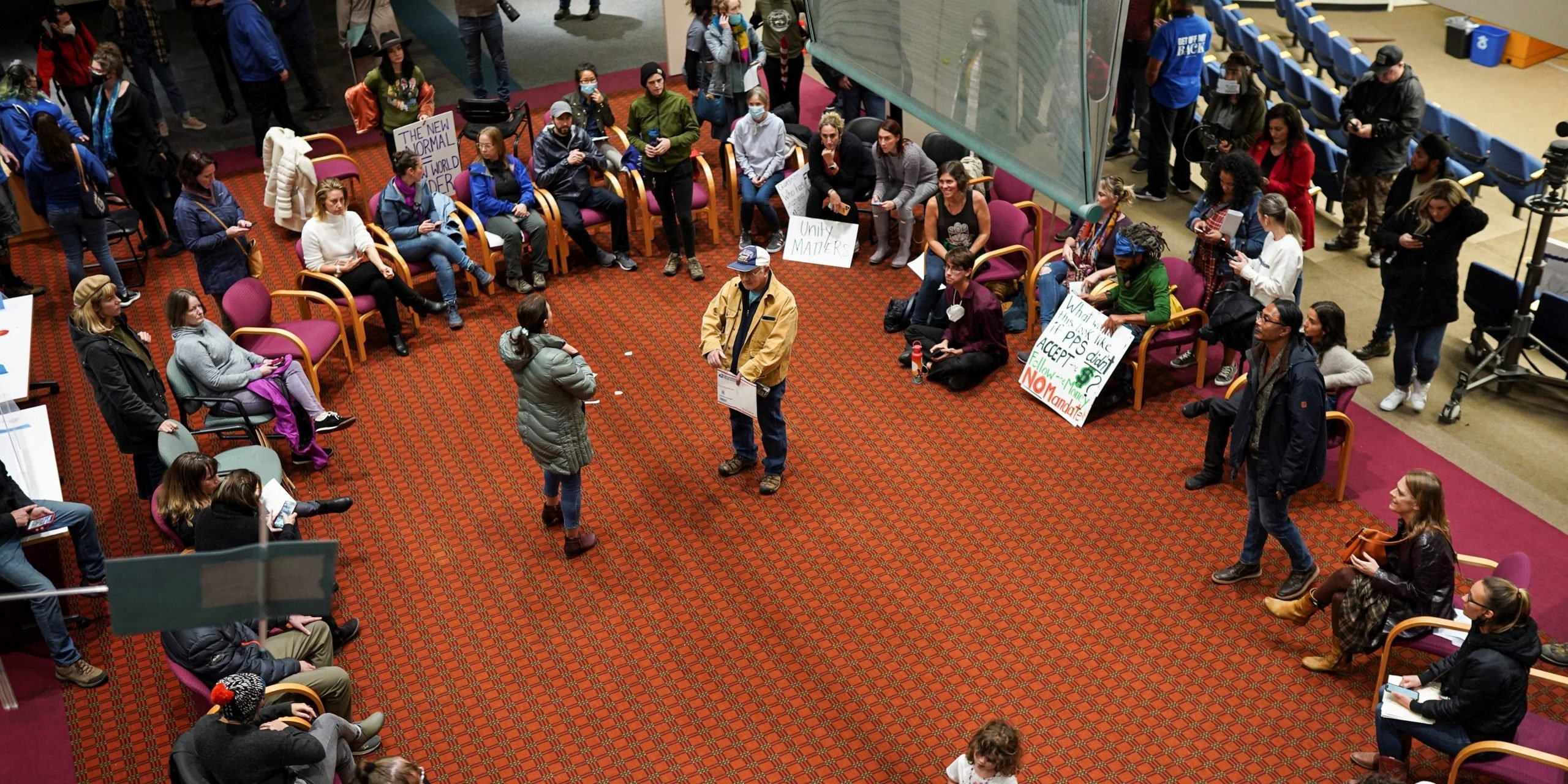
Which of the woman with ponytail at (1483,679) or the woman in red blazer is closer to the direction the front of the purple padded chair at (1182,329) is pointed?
the woman with ponytail

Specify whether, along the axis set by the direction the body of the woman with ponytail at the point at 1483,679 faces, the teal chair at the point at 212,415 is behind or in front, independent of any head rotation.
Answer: in front

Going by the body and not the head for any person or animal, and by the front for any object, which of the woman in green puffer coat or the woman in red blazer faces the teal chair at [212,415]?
the woman in red blazer

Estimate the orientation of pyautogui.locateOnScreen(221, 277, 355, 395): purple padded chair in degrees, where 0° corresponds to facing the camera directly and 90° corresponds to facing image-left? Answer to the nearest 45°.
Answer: approximately 315°

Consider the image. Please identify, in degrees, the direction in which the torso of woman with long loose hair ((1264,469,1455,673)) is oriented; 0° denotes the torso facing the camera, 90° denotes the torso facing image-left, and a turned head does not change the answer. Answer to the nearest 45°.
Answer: approximately 90°

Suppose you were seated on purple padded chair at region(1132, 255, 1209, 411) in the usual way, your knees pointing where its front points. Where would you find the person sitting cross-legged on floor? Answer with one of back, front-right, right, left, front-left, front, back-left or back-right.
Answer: front-right

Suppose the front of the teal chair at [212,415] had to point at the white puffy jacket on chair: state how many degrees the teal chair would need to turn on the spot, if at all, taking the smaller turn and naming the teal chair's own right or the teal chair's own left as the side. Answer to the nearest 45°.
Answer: approximately 90° to the teal chair's own left

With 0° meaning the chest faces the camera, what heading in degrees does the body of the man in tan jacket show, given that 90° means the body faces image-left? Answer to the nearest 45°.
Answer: approximately 45°

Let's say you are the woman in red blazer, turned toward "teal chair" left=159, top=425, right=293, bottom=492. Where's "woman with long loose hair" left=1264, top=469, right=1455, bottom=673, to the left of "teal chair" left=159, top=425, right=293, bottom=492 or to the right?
left

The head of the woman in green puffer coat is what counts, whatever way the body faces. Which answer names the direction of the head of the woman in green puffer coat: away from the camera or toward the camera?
away from the camera

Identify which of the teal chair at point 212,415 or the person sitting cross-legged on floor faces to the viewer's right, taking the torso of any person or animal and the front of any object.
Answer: the teal chair

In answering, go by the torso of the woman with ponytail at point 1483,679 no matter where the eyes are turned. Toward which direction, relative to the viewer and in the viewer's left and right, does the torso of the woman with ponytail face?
facing to the left of the viewer

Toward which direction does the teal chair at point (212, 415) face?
to the viewer's right

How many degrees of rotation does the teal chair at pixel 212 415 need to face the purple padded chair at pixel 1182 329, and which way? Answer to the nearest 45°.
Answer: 0° — it already faces it

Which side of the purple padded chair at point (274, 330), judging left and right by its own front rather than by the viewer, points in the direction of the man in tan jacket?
front
